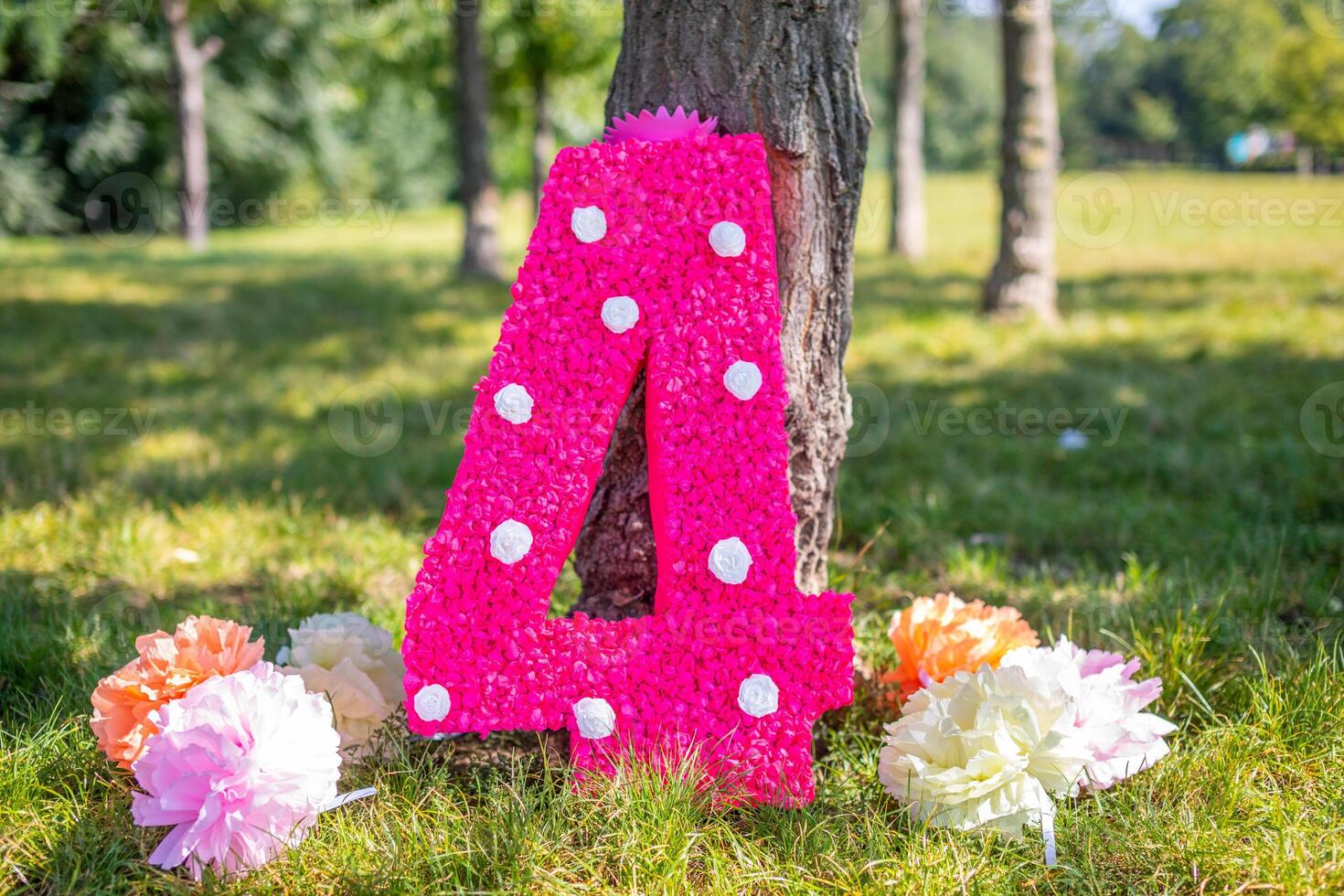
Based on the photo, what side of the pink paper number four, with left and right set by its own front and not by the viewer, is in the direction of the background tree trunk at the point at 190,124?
back

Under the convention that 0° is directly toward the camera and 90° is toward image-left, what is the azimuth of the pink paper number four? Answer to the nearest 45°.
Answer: approximately 0°

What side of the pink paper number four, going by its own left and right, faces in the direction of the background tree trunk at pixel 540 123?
back

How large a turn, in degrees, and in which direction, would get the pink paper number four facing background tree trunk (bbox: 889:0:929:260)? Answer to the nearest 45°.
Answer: approximately 180°

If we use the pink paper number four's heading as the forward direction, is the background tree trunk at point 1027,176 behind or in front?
behind
